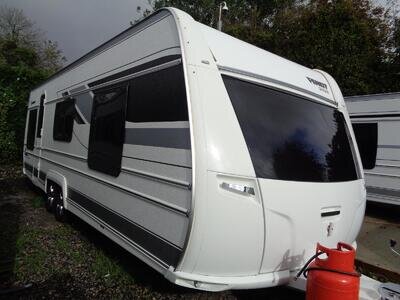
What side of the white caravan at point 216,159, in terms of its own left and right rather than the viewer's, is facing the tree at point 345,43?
left

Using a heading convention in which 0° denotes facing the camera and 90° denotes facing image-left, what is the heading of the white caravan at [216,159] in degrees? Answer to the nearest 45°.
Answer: approximately 315°

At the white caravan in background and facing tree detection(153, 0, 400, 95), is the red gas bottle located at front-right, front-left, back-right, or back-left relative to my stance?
back-left

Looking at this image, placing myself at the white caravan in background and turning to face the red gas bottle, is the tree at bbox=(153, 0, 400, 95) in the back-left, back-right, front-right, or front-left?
back-right

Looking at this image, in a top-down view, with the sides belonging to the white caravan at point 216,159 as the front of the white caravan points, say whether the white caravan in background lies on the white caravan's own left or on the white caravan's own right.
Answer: on the white caravan's own left

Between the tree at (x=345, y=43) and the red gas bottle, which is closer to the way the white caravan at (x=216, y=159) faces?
the red gas bottle
